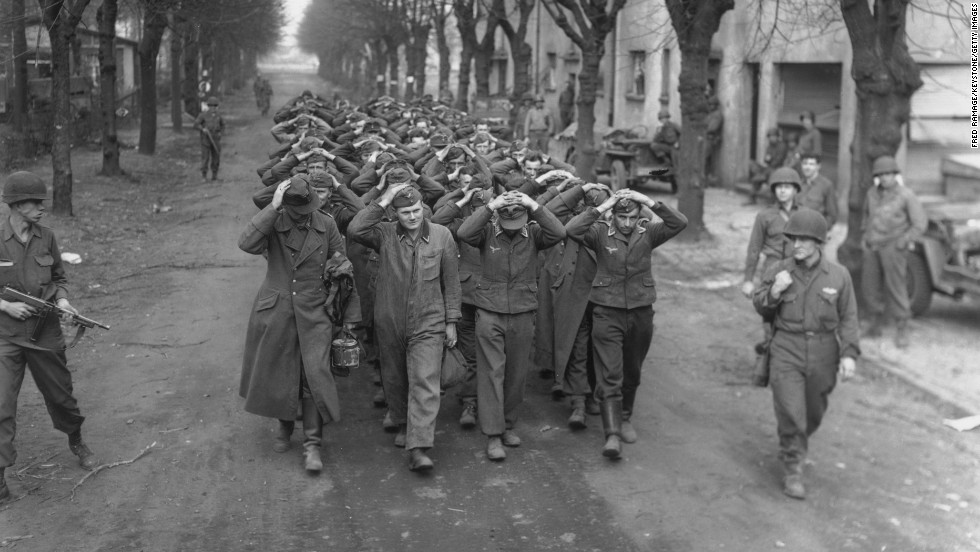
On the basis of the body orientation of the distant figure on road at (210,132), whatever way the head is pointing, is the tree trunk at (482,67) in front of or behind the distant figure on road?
behind

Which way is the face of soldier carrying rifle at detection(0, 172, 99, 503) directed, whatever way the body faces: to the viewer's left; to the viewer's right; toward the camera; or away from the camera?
to the viewer's right

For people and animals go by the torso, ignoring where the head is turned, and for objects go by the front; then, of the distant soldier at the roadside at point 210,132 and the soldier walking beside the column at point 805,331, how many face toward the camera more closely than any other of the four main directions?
2

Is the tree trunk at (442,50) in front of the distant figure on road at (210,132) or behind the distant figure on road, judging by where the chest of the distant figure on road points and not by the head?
behind

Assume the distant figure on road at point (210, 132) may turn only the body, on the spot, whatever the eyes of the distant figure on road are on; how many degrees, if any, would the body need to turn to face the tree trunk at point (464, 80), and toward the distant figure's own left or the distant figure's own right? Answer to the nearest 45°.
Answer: approximately 135° to the distant figure's own left

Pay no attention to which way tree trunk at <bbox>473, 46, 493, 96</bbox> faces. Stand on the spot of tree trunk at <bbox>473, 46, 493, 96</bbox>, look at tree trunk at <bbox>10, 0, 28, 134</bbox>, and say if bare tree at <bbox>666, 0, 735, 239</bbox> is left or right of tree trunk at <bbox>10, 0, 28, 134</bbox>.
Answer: left

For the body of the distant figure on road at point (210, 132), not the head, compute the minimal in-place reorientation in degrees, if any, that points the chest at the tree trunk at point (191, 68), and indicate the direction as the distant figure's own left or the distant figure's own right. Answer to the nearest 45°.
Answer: approximately 180°

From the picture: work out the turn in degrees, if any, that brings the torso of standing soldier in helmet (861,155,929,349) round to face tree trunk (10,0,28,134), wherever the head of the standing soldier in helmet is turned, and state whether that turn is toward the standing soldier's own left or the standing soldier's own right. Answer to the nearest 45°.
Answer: approximately 90° to the standing soldier's own right

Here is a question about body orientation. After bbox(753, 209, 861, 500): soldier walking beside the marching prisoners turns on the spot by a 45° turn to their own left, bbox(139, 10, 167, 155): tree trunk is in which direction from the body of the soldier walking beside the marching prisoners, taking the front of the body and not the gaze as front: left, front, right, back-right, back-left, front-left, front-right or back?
back

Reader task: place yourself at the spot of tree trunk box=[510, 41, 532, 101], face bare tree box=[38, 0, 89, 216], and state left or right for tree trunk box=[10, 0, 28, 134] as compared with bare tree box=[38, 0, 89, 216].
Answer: right

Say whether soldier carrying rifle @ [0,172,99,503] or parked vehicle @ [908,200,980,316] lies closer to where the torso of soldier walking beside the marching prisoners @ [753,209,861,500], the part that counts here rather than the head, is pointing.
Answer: the soldier carrying rifle

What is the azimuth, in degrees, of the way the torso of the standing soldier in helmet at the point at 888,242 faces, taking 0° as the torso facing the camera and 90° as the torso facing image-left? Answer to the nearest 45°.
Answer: approximately 45°
